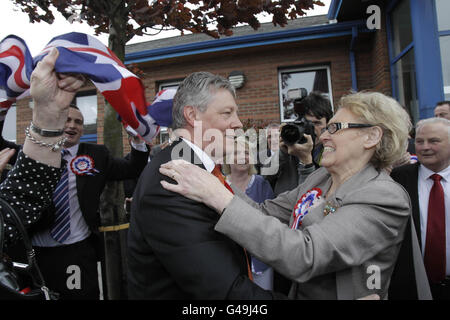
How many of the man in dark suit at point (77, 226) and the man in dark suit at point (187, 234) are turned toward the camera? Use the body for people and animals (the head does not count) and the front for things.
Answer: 1

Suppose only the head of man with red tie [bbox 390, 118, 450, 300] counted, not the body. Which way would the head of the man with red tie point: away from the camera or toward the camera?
toward the camera

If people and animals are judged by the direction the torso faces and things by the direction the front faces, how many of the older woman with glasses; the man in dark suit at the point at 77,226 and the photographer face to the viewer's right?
0

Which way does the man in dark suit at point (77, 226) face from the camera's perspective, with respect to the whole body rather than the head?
toward the camera

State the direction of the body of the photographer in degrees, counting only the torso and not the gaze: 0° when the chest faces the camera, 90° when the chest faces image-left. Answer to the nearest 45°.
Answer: approximately 45°

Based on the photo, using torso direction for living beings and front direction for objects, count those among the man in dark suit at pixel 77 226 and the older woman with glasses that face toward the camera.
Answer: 1

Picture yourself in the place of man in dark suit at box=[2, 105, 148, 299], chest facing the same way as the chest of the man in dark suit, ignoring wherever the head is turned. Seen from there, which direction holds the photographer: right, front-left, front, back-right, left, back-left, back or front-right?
left

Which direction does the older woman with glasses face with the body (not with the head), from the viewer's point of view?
to the viewer's left

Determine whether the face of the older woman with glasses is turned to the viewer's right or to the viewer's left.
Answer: to the viewer's left

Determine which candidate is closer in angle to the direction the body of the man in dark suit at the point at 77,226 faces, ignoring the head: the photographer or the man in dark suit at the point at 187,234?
the man in dark suit

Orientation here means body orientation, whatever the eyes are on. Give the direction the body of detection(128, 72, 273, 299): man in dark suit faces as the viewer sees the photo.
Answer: to the viewer's right

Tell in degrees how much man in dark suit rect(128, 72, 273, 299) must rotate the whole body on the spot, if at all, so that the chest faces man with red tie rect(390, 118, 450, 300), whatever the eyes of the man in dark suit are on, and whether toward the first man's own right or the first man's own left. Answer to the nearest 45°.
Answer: approximately 45° to the first man's own left
